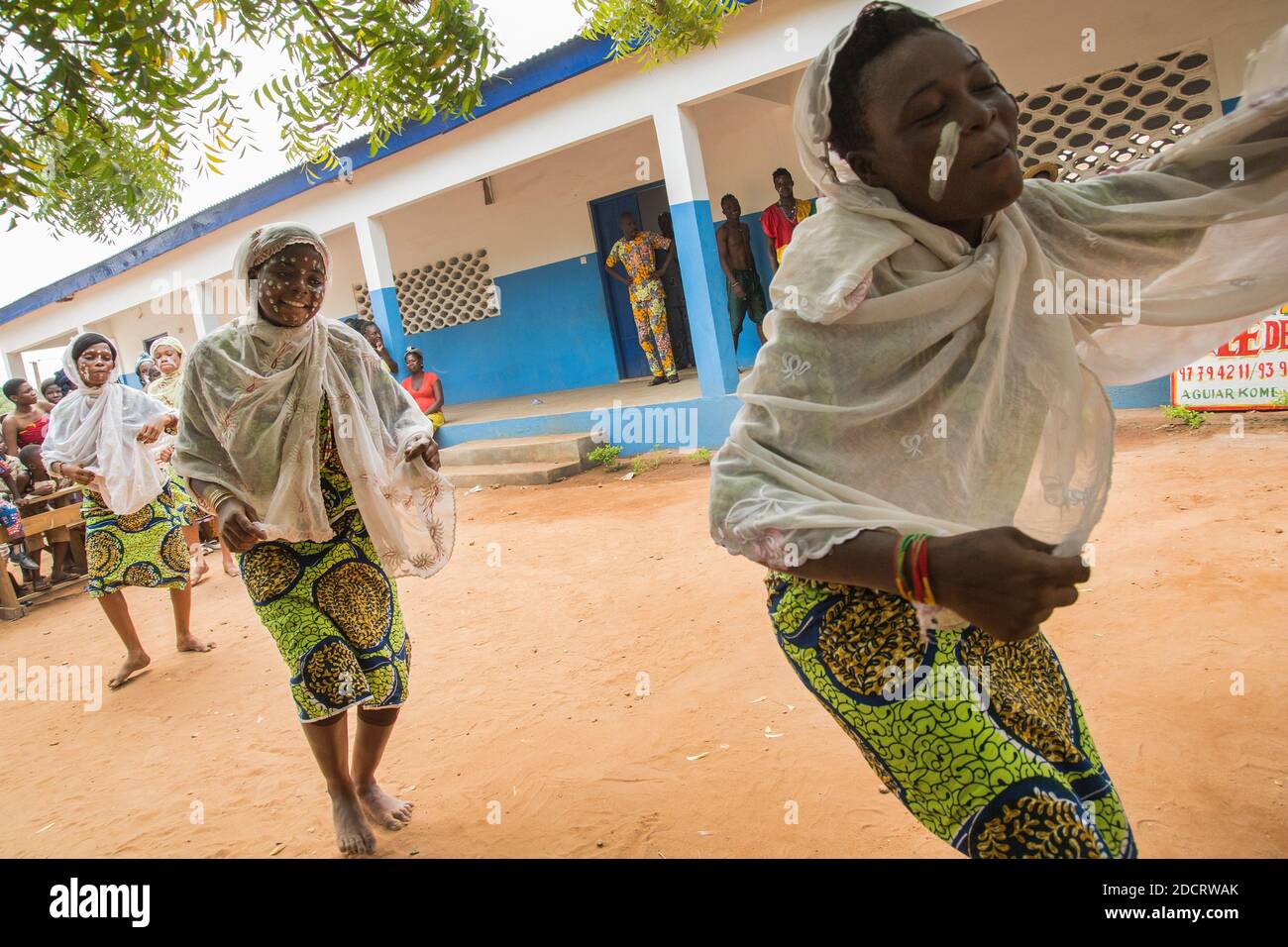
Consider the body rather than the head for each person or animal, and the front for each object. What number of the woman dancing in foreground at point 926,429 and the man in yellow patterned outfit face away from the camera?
0

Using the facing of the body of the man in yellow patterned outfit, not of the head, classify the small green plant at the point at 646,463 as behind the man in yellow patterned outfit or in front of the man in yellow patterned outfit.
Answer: in front

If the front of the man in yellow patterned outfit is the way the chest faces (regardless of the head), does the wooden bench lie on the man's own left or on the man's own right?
on the man's own right

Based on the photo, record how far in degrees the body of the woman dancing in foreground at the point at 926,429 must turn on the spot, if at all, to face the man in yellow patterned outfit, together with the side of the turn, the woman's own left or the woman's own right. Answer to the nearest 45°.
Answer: approximately 135° to the woman's own left

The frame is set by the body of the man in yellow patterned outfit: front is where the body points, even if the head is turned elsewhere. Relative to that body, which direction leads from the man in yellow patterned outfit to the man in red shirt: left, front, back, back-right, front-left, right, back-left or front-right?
front-left

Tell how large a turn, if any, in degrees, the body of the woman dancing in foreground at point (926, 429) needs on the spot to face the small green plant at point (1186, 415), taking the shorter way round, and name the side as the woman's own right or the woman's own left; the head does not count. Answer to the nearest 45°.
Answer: approximately 135° to the woman's own left

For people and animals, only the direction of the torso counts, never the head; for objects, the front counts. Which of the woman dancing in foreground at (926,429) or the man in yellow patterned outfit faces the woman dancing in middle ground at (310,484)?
the man in yellow patterned outfit

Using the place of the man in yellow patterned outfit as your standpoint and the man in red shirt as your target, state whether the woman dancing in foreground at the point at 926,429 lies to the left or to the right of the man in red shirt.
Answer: right

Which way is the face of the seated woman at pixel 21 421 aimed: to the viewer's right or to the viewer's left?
to the viewer's right

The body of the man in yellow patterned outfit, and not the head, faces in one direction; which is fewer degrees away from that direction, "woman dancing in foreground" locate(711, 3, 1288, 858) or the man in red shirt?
the woman dancing in foreground

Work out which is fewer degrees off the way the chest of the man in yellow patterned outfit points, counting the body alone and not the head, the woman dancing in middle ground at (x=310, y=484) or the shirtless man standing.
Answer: the woman dancing in middle ground

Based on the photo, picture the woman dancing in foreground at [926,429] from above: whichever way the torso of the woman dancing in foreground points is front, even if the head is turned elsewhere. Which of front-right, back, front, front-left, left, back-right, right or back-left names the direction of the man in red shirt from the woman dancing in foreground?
back-left

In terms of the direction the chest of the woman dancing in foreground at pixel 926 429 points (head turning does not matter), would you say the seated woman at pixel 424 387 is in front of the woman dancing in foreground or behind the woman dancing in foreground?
behind

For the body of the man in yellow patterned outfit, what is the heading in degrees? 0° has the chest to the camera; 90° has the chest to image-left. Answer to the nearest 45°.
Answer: approximately 0°

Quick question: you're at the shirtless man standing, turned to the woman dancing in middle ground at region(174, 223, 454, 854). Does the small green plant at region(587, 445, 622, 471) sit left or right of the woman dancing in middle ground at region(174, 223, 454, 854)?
right
